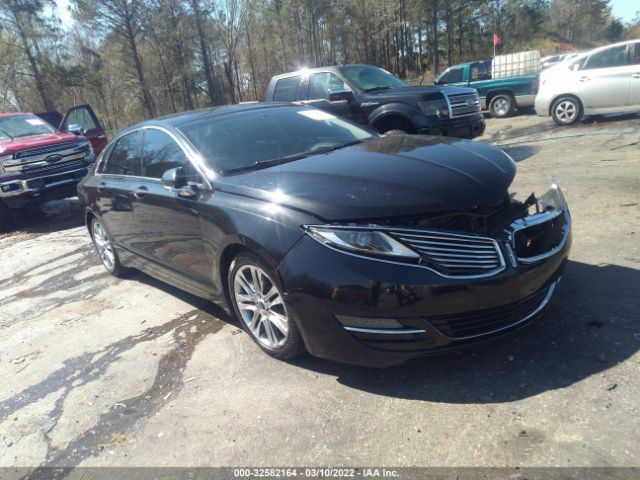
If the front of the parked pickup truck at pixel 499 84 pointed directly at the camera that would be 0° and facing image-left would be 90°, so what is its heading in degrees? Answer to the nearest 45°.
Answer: approximately 90°

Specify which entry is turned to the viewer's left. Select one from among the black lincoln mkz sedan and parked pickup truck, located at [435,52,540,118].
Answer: the parked pickup truck

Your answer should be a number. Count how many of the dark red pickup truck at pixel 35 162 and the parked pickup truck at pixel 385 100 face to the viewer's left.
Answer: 0

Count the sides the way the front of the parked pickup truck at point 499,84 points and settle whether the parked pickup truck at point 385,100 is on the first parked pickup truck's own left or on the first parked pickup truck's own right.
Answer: on the first parked pickup truck's own left

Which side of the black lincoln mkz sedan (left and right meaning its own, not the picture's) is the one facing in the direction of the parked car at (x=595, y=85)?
left

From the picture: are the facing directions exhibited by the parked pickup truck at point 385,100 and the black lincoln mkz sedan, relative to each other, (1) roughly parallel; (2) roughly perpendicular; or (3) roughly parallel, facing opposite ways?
roughly parallel

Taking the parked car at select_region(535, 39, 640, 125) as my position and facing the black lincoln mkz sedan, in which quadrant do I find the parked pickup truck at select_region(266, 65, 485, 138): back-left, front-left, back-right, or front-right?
front-right

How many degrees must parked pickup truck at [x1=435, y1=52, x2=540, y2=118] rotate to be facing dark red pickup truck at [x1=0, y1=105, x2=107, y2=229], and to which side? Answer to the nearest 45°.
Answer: approximately 45° to its left

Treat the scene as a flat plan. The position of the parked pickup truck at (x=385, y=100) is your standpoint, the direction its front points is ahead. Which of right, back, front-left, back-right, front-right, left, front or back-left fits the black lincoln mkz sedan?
front-right

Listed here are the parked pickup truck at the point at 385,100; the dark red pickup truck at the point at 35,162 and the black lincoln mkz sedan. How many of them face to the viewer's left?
0

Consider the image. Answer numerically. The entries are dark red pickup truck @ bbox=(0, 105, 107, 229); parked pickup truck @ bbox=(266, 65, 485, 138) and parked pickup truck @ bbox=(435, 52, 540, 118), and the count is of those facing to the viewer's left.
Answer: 1

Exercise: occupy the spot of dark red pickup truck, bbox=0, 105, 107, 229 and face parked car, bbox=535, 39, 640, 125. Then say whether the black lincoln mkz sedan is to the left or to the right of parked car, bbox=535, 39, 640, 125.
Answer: right

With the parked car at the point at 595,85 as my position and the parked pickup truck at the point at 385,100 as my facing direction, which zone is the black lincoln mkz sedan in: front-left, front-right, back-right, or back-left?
front-left
